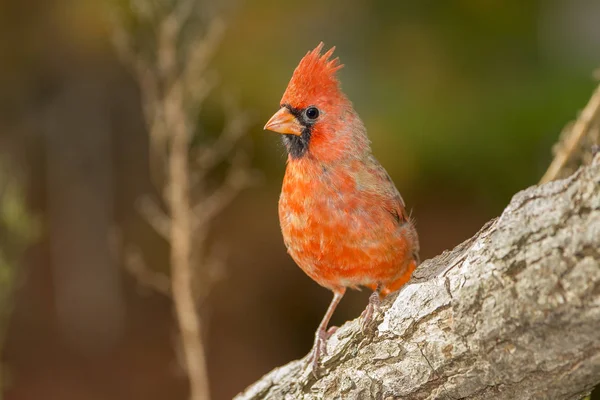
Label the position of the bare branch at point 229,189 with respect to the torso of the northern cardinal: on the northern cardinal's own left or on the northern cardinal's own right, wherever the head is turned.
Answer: on the northern cardinal's own right

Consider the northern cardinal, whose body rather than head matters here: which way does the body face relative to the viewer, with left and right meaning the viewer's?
facing the viewer and to the left of the viewer

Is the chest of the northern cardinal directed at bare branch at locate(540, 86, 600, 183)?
no
